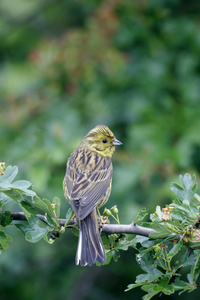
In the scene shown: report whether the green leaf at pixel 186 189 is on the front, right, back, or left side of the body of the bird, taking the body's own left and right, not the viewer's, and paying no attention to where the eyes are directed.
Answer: right

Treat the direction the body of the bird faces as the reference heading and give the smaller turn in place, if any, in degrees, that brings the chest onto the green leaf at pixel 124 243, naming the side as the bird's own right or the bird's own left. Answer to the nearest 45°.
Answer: approximately 135° to the bird's own right

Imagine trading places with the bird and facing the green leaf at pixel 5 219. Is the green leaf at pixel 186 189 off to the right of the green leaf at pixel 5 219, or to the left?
left

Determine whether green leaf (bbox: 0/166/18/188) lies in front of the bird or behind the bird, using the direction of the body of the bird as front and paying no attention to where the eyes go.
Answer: behind

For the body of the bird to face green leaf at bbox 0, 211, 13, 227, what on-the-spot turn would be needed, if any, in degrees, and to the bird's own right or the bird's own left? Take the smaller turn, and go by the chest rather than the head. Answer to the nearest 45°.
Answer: approximately 90° to the bird's own left

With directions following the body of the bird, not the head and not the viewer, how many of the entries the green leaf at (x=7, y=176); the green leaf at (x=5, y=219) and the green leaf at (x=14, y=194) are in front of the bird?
0

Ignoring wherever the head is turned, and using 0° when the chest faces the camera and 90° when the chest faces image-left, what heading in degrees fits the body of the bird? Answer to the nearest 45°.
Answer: approximately 225°

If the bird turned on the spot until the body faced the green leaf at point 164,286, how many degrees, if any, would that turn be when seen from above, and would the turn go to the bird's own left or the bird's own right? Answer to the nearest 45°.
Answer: approximately 90° to the bird's own right

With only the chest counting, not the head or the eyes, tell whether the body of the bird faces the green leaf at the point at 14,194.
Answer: no

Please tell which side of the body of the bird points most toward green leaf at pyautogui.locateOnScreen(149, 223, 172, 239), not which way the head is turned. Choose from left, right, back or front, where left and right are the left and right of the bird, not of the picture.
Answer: right
